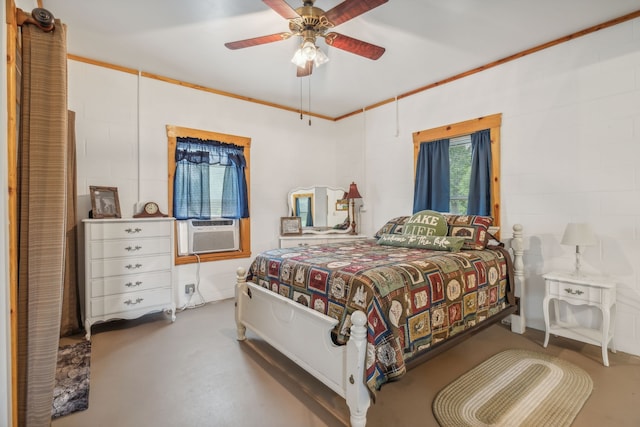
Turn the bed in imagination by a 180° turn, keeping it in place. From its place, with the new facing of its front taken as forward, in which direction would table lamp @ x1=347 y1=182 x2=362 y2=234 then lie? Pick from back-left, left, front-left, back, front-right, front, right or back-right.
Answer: front-left

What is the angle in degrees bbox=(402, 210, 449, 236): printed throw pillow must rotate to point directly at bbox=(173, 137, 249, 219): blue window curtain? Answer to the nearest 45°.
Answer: approximately 45° to its right

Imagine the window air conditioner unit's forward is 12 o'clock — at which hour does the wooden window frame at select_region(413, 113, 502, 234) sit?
The wooden window frame is roughly at 10 o'clock from the window air conditioner unit.

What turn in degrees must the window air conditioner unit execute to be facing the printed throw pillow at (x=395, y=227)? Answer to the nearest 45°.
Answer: approximately 45° to its left

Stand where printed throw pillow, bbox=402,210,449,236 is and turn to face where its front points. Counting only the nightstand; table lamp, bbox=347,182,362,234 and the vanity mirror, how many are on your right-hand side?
2

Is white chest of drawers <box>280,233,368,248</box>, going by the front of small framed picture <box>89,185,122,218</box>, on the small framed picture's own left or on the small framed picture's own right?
on the small framed picture's own left

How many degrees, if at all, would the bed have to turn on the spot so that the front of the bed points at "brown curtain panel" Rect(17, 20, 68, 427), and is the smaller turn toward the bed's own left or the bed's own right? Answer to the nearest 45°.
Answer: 0° — it already faces it

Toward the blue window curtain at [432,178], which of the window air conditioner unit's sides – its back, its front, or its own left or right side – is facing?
left

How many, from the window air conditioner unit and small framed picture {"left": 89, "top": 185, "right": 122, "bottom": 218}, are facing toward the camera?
2

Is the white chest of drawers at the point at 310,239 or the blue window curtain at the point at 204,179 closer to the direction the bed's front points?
the blue window curtain

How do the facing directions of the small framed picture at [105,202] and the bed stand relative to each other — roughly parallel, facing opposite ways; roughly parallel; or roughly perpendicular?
roughly perpendicular
